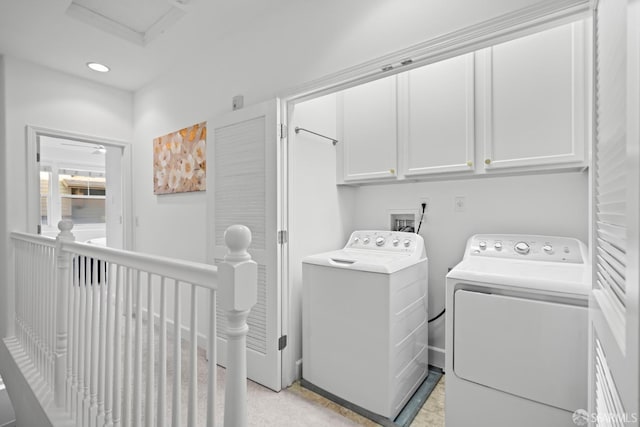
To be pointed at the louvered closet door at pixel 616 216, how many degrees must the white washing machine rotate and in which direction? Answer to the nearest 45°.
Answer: approximately 90° to its left

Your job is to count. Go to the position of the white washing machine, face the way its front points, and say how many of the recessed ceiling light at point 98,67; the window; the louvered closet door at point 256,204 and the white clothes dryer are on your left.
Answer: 1

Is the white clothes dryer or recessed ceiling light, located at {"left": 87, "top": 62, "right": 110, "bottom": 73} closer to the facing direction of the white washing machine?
the recessed ceiling light

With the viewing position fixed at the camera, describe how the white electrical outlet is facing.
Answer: facing the viewer

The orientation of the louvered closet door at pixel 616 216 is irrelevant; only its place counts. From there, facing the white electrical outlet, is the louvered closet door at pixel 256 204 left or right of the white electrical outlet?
left

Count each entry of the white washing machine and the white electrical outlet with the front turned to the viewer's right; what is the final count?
0

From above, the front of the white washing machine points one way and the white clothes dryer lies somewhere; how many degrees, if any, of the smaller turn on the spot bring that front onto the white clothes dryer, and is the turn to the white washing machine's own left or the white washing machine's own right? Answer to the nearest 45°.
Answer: approximately 90° to the white washing machine's own left

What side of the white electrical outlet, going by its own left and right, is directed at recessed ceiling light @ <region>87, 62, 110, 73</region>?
right

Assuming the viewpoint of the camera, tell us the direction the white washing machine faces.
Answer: facing the viewer and to the left of the viewer
